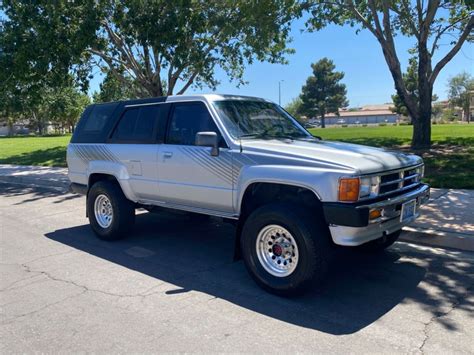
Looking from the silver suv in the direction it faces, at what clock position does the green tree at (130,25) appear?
The green tree is roughly at 7 o'clock from the silver suv.

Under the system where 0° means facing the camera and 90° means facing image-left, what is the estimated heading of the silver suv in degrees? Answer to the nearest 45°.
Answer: approximately 315°
